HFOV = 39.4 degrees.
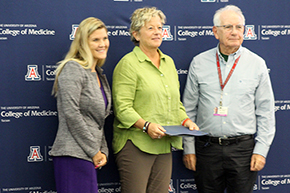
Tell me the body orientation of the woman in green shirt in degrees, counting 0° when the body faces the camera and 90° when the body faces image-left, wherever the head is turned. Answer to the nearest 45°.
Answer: approximately 315°

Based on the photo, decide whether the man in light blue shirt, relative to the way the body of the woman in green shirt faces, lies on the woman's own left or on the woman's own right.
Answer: on the woman's own left

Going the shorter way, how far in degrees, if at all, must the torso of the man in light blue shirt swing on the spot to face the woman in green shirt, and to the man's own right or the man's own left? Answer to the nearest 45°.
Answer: approximately 45° to the man's own right

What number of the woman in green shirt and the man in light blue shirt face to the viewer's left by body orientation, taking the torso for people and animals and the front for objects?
0

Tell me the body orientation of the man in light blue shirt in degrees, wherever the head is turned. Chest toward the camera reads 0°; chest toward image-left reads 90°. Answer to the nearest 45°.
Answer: approximately 0°
